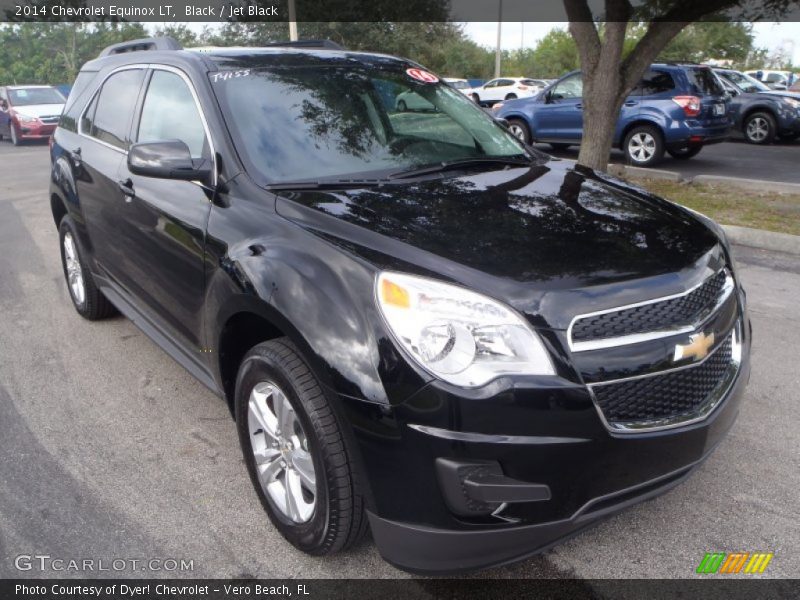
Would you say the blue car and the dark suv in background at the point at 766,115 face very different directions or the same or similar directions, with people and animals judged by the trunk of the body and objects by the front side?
very different directions

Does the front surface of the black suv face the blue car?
no

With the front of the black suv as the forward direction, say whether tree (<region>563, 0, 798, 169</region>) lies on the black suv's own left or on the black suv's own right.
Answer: on the black suv's own left

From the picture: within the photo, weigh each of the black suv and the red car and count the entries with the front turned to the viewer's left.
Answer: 0

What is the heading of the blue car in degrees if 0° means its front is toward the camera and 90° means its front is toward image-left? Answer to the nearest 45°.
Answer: approximately 135°

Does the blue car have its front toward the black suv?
no

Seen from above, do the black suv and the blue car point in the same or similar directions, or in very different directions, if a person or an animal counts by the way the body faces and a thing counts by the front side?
very different directions

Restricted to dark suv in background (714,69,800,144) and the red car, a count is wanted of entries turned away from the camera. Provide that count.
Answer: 0

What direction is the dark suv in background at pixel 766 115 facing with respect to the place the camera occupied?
facing the viewer and to the right of the viewer

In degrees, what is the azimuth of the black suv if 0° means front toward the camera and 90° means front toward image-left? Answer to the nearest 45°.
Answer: approximately 315°
